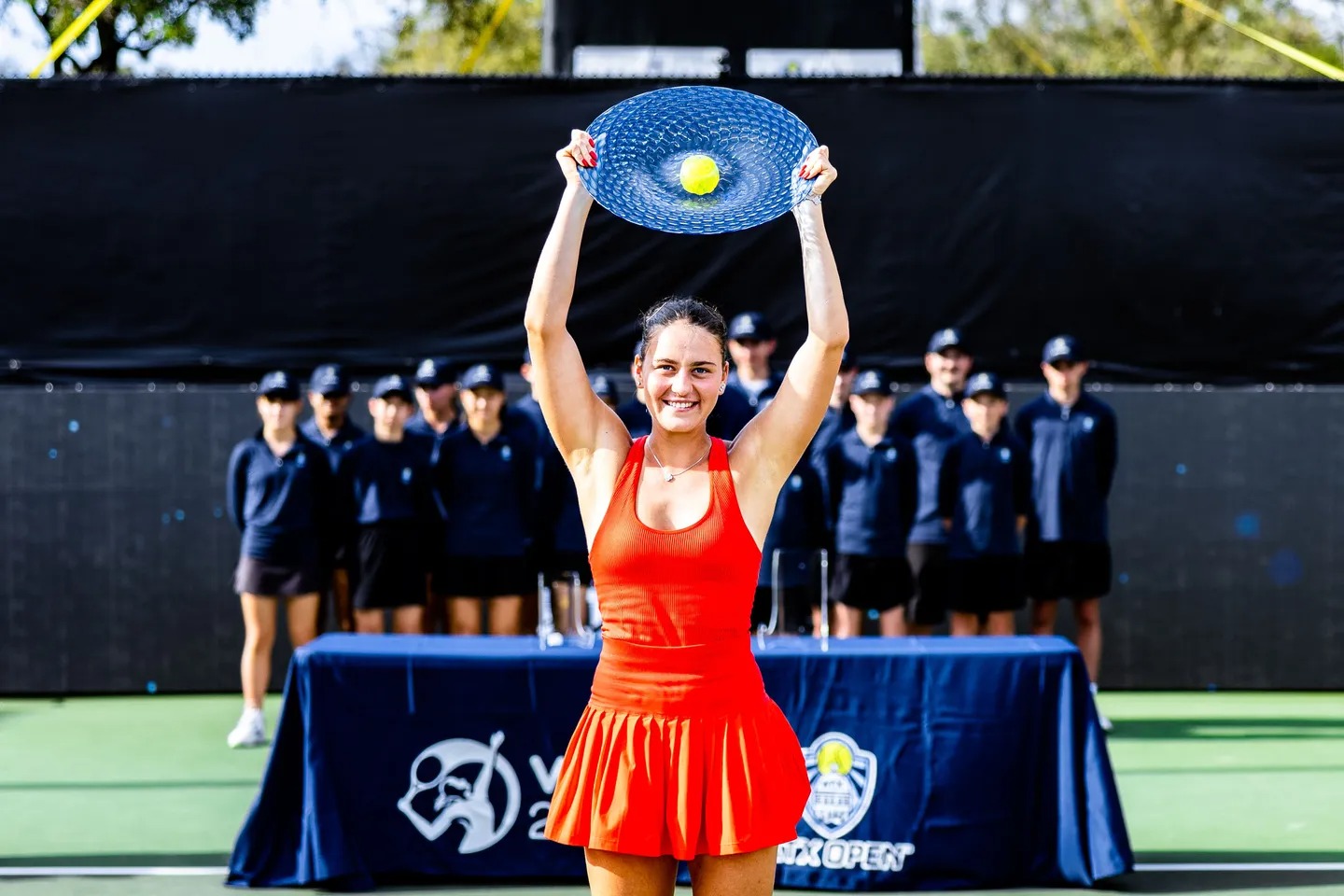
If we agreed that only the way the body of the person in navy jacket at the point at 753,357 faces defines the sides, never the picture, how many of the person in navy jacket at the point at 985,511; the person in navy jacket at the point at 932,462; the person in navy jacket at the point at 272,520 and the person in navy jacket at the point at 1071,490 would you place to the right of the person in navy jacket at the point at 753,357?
1

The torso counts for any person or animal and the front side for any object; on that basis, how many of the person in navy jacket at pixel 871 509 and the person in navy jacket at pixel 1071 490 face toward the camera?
2

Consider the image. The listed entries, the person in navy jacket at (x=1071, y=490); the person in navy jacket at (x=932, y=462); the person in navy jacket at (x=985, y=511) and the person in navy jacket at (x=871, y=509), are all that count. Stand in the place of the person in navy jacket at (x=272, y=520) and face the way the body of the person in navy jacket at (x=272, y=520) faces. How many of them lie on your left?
4

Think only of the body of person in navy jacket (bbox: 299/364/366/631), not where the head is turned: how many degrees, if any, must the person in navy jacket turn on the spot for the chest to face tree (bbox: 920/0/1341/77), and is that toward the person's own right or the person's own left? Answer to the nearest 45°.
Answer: approximately 135° to the person's own left

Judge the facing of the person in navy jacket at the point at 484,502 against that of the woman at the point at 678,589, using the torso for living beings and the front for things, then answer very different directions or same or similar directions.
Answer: same or similar directions

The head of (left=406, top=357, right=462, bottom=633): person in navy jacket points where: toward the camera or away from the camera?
toward the camera

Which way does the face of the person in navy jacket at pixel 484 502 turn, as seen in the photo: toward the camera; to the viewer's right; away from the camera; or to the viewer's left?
toward the camera

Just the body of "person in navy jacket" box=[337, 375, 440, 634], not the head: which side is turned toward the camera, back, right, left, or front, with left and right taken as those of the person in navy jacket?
front

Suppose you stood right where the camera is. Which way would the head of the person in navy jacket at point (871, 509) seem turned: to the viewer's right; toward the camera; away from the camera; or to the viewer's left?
toward the camera

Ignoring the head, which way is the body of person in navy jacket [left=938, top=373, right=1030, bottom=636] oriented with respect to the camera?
toward the camera

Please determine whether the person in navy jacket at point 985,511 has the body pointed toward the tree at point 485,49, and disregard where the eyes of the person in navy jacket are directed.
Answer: no

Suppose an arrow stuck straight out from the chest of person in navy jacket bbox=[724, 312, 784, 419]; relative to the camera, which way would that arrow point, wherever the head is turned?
toward the camera

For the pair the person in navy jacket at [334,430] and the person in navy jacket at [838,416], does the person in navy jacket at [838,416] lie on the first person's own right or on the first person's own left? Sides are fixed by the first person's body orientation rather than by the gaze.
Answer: on the first person's own left

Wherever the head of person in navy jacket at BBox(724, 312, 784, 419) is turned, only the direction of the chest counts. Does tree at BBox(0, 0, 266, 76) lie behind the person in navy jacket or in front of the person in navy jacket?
behind

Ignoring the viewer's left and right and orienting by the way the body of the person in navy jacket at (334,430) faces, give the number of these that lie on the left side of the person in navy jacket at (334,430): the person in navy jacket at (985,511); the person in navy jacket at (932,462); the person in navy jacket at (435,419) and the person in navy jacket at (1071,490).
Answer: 4

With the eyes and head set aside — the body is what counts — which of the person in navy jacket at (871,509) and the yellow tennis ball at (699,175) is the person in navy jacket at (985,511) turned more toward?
the yellow tennis ball

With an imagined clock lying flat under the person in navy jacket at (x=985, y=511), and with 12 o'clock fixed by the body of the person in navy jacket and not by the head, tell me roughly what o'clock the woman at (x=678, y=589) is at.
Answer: The woman is roughly at 12 o'clock from the person in navy jacket.

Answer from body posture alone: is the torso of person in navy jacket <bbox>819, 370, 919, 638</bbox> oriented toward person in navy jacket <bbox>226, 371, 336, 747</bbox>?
no

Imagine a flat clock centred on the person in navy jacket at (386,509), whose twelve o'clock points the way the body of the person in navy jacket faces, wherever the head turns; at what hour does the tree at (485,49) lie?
The tree is roughly at 6 o'clock from the person in navy jacket.
